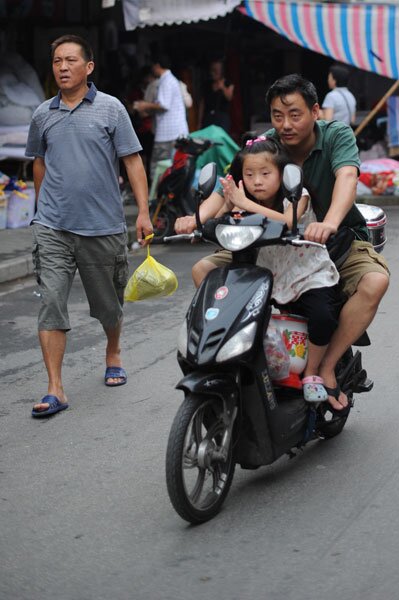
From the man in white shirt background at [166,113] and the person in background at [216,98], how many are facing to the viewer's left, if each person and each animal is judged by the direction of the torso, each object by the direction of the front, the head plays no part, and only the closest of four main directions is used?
1

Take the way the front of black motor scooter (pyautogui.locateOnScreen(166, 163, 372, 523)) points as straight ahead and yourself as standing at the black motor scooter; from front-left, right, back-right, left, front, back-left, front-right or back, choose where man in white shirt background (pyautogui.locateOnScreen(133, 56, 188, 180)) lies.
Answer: back-right

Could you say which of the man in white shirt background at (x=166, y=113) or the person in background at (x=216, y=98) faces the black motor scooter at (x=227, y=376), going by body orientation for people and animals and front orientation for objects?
the person in background

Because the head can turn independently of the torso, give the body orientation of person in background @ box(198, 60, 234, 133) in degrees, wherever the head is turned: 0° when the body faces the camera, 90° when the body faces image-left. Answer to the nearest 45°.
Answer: approximately 0°

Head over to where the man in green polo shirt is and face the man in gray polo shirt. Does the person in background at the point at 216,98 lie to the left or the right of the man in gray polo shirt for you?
right

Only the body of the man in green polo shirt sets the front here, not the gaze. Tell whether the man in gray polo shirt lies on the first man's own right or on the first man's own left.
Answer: on the first man's own right

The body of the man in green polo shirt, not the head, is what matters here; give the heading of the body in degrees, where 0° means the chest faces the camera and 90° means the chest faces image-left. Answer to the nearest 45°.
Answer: approximately 45°

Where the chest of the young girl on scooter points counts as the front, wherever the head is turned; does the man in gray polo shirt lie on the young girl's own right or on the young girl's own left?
on the young girl's own right

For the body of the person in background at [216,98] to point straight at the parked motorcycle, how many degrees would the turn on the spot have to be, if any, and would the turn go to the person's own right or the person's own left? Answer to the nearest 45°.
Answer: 0° — they already face it

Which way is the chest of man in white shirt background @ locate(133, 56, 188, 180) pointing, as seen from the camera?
to the viewer's left

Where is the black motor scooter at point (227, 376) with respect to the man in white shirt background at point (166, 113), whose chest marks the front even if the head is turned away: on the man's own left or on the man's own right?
on the man's own left

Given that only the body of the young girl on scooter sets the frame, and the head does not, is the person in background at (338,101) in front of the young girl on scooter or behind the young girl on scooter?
behind

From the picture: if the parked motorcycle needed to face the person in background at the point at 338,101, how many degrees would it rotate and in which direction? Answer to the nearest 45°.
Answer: approximately 180°

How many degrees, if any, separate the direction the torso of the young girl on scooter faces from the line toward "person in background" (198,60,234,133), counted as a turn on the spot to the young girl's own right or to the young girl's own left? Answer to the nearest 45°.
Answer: approximately 135° to the young girl's own right

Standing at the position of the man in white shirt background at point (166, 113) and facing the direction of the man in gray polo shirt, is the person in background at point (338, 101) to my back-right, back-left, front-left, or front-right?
back-left

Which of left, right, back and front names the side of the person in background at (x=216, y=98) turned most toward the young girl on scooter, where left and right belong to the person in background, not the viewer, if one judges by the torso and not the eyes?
front
